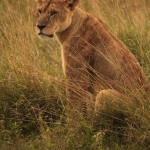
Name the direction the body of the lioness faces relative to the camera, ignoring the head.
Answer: to the viewer's left
